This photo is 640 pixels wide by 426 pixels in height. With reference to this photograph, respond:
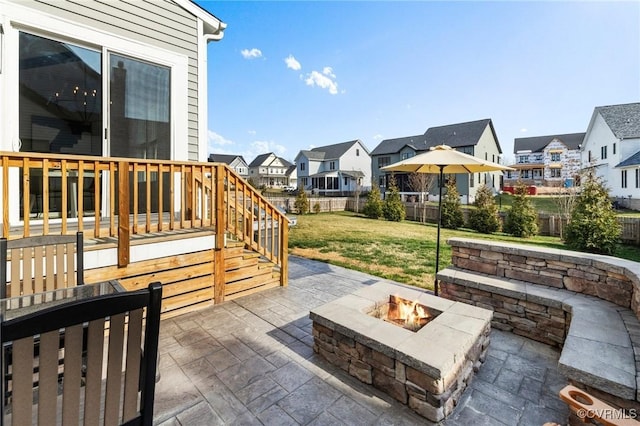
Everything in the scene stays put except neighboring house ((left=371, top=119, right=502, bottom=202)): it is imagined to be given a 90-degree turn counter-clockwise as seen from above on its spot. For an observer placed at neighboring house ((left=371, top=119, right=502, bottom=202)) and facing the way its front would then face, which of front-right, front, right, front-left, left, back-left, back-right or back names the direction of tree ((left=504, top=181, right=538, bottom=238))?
back-left

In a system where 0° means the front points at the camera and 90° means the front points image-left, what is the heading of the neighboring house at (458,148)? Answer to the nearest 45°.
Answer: approximately 225°

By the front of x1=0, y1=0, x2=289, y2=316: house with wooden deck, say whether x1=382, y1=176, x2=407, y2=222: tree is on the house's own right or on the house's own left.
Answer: on the house's own left

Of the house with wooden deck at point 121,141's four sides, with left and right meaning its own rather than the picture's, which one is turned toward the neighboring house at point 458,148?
right

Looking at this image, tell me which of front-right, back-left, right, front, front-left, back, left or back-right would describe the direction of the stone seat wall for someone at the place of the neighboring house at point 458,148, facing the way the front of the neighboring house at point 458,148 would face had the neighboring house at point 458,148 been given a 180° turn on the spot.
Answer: front-left

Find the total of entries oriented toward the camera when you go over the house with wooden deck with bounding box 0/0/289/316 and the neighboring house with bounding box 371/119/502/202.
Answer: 0

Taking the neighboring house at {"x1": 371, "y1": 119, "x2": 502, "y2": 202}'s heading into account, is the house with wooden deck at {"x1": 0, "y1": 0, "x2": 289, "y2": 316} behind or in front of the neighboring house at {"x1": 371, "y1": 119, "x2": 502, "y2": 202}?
behind
